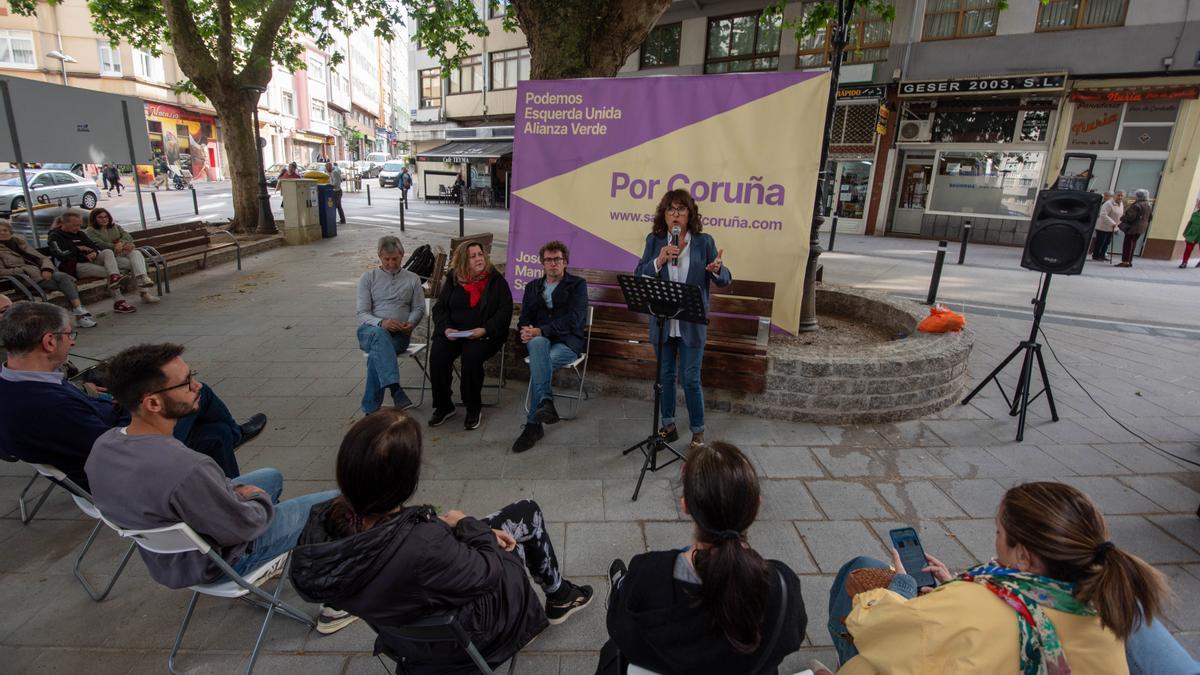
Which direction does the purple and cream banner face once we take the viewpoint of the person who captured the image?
facing the viewer

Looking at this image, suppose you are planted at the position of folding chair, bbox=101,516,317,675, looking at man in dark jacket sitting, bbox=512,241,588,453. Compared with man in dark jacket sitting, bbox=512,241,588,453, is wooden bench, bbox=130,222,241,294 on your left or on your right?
left

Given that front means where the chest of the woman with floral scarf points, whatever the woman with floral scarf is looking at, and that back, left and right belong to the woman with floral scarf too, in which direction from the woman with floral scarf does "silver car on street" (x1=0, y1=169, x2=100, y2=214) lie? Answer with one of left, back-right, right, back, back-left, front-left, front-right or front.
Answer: front-left

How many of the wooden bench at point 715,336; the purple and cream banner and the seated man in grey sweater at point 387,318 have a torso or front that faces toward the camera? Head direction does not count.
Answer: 3

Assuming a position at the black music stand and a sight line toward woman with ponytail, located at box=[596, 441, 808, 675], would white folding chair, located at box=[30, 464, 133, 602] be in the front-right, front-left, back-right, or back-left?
front-right

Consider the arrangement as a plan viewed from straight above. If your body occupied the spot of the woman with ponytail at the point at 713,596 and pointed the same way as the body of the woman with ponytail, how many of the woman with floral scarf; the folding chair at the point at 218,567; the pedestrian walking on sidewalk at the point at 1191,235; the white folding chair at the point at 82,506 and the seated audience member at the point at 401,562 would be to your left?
3

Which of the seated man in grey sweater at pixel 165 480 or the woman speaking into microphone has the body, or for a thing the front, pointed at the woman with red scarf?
the seated man in grey sweater

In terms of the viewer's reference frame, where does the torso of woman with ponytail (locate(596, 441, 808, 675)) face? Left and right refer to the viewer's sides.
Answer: facing away from the viewer

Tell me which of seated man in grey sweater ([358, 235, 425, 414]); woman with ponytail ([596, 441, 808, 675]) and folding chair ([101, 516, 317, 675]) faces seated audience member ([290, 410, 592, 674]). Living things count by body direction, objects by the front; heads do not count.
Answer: the seated man in grey sweater

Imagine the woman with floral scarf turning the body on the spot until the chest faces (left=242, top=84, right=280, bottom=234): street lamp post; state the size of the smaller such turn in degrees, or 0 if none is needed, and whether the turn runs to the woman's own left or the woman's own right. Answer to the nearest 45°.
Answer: approximately 45° to the woman's own left

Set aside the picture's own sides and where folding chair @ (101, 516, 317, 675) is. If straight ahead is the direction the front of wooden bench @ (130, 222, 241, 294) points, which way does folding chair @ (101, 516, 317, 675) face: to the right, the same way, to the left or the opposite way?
to the left

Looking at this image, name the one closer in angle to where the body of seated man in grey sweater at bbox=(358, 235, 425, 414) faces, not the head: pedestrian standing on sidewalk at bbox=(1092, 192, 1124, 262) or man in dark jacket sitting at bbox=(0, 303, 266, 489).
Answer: the man in dark jacket sitting

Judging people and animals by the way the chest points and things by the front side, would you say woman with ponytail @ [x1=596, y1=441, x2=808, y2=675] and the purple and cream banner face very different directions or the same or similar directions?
very different directions

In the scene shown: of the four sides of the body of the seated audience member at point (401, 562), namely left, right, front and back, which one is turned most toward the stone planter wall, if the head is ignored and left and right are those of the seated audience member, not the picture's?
front

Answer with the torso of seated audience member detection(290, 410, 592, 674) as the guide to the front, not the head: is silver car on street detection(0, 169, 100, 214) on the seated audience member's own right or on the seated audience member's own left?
on the seated audience member's own left

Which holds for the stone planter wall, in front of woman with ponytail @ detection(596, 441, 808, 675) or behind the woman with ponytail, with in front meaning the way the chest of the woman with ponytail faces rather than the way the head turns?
in front

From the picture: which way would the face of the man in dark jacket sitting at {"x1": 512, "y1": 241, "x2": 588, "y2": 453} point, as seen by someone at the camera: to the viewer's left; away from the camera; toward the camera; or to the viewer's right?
toward the camera

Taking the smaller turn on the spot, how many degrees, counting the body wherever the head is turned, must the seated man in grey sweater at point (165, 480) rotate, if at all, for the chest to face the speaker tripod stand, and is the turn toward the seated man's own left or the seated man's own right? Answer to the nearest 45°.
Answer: approximately 45° to the seated man's own right

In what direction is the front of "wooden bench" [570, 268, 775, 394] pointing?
toward the camera

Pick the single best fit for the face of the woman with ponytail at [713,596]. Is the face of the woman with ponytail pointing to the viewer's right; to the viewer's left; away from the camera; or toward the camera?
away from the camera

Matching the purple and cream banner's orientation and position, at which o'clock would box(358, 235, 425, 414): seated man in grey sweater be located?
The seated man in grey sweater is roughly at 2 o'clock from the purple and cream banner.
